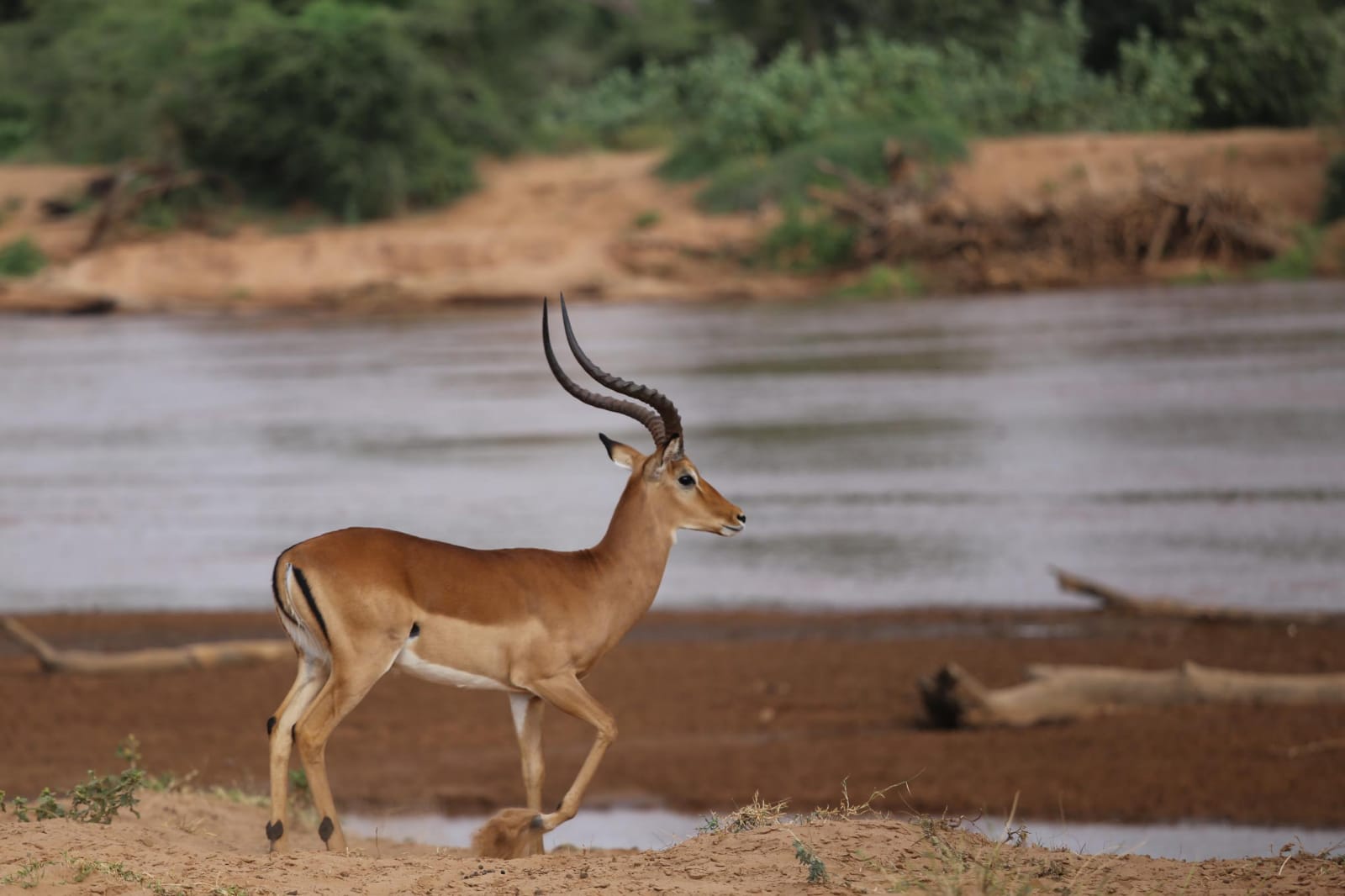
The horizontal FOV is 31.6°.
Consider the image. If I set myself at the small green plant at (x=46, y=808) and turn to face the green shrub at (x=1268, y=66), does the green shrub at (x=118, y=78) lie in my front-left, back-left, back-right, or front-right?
front-left

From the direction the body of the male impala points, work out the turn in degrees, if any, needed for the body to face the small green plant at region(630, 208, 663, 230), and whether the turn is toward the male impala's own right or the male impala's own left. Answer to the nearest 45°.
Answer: approximately 90° to the male impala's own left

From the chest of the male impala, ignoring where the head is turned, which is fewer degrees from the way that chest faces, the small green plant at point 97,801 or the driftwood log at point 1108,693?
the driftwood log

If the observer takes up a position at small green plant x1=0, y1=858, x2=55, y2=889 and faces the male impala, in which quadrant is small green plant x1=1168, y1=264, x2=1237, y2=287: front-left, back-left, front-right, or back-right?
front-left

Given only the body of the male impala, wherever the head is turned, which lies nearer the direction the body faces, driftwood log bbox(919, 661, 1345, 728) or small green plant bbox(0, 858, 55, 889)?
the driftwood log

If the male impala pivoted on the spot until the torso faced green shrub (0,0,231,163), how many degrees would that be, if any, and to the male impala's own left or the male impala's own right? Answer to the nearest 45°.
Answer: approximately 90° to the male impala's own left

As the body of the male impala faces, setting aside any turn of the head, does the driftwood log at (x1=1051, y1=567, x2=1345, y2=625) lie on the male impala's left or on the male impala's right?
on the male impala's left

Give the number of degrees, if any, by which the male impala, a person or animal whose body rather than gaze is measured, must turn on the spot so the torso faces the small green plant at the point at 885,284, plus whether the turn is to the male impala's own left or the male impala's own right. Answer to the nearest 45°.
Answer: approximately 90° to the male impala's own left

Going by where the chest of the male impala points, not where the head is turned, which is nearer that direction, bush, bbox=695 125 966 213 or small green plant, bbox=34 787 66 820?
the bush

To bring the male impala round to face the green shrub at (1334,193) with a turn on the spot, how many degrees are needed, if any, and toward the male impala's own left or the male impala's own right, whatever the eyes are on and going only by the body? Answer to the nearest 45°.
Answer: approximately 45° to the male impala's own left

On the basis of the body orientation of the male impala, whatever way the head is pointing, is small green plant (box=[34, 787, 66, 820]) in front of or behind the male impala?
behind

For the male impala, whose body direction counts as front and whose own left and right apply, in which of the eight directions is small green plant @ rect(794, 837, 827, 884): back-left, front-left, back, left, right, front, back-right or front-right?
front-right

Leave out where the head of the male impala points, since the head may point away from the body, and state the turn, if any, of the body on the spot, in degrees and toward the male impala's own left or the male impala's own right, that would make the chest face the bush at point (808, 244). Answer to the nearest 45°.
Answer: approximately 90° to the male impala's own left

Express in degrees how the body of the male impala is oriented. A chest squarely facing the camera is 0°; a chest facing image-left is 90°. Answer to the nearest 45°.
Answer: approximately 270°

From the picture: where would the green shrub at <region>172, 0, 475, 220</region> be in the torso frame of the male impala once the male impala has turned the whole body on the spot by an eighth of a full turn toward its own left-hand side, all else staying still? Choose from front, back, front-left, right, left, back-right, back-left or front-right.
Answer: front-left
